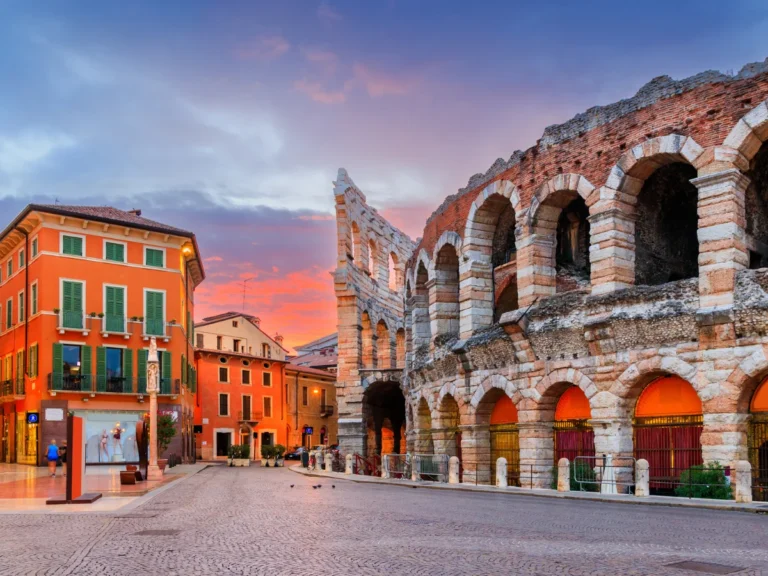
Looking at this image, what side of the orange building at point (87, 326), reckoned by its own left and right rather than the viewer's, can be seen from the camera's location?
front

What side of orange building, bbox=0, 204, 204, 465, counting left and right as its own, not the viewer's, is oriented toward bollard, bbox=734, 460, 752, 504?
front

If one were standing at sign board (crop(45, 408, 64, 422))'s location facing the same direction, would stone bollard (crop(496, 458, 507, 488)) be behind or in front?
in front

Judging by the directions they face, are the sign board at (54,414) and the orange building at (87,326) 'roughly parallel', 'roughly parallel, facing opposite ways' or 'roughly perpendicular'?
roughly parallel

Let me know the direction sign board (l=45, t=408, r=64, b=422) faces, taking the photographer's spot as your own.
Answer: facing the viewer

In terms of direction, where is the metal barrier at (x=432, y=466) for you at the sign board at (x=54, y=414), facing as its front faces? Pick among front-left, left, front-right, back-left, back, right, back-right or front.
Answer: front-left

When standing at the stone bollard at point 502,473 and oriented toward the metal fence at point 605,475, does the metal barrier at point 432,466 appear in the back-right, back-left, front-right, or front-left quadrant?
back-left

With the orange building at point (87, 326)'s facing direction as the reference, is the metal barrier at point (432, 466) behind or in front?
in front
